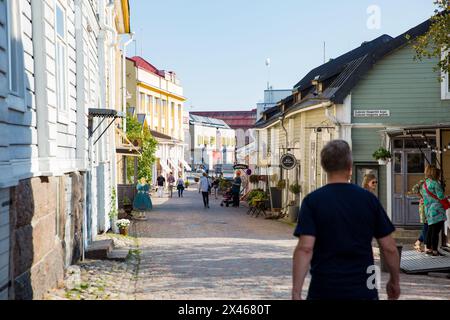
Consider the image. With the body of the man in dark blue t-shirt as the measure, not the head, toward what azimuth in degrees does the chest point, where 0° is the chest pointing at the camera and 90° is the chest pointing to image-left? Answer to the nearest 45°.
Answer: approximately 180°

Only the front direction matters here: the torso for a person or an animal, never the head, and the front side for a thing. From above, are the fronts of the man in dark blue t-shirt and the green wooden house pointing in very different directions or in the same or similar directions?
very different directions

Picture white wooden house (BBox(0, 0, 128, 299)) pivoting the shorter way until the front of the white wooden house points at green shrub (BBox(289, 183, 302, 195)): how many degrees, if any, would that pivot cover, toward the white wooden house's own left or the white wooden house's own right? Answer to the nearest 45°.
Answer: approximately 45° to the white wooden house's own left

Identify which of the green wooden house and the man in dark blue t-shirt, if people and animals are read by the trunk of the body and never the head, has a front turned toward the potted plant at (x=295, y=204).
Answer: the man in dark blue t-shirt

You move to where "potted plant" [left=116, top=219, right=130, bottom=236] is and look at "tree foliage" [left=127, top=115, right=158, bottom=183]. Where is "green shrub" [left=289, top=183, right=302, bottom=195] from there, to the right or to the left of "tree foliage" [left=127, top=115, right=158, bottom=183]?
right

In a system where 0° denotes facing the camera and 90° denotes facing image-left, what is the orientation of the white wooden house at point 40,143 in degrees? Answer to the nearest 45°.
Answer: approximately 270°

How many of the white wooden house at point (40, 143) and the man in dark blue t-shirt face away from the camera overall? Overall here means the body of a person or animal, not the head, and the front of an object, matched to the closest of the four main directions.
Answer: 1

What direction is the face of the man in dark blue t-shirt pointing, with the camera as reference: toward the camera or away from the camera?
away from the camera
